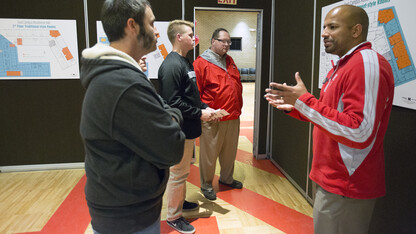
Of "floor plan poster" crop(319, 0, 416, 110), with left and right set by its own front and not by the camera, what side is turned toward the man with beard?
front

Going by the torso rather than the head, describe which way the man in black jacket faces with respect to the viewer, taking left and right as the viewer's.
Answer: facing to the right of the viewer

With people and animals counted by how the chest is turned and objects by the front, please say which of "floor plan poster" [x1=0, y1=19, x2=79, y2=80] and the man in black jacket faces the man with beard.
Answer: the floor plan poster

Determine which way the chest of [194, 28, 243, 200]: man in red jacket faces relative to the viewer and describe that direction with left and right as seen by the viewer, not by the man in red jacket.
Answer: facing the viewer and to the right of the viewer

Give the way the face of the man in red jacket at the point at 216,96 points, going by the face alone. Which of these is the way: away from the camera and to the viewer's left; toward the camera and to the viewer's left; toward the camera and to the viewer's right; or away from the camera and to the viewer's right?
toward the camera and to the viewer's right

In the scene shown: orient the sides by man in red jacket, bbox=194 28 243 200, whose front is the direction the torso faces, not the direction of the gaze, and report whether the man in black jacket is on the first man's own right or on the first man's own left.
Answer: on the first man's own right

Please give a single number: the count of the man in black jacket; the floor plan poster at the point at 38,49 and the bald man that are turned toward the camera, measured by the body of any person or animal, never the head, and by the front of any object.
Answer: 1

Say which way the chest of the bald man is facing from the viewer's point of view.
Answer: to the viewer's left

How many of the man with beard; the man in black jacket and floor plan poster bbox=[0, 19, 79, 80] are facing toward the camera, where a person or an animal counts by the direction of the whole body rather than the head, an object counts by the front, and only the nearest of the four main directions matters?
1

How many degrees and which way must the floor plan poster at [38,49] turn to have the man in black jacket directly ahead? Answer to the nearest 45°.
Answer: approximately 45° to its left

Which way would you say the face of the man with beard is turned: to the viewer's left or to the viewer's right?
to the viewer's right

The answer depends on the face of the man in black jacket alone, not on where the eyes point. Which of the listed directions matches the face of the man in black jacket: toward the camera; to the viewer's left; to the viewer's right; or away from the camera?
to the viewer's right

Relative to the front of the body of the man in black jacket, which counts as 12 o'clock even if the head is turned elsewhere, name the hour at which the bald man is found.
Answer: The bald man is roughly at 2 o'clock from the man in black jacket.
